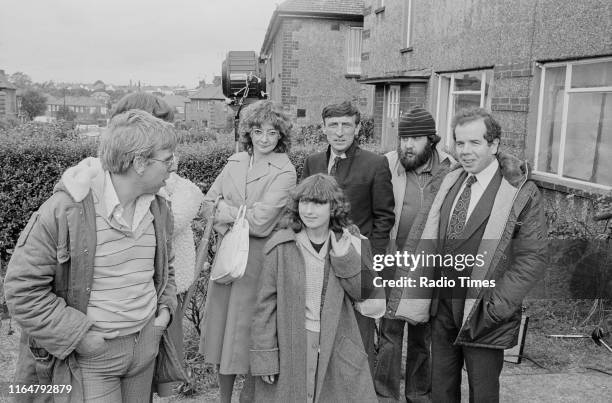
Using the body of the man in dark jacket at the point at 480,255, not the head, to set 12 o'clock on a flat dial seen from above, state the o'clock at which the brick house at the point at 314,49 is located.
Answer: The brick house is roughly at 4 o'clock from the man in dark jacket.

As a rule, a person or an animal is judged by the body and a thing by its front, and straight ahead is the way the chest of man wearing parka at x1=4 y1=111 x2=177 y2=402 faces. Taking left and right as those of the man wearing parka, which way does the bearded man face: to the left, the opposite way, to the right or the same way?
to the right

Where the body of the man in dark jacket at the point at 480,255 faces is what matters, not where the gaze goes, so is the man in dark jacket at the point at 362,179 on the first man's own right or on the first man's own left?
on the first man's own right

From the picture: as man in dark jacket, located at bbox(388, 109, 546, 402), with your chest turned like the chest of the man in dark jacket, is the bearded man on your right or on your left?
on your right

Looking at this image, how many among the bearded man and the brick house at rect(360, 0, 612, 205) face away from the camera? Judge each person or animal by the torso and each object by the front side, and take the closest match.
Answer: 0

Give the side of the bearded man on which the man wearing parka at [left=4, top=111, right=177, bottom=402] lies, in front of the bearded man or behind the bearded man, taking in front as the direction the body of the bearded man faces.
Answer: in front

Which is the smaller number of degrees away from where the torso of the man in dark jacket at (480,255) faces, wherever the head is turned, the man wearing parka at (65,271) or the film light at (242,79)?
the man wearing parka

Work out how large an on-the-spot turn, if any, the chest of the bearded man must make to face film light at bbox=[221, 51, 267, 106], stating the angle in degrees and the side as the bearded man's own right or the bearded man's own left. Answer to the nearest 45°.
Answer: approximately 90° to the bearded man's own right

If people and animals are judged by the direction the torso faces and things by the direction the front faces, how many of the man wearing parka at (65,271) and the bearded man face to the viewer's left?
0

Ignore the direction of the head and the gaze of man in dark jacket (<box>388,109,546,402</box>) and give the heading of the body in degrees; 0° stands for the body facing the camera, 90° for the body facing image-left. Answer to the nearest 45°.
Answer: approximately 45°
